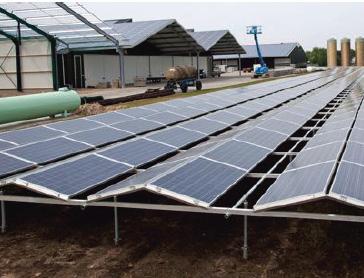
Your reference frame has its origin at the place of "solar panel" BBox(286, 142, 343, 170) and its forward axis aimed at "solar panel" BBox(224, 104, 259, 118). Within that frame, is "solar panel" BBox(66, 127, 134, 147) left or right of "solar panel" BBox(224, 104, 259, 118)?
left

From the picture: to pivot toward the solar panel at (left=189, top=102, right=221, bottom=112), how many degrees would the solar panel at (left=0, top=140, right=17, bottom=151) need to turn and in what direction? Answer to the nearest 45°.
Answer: approximately 90° to its left

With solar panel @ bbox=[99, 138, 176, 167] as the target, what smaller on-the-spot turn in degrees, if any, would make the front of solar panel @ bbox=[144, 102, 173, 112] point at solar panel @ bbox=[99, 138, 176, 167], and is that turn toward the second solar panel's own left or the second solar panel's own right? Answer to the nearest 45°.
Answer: approximately 45° to the second solar panel's own right

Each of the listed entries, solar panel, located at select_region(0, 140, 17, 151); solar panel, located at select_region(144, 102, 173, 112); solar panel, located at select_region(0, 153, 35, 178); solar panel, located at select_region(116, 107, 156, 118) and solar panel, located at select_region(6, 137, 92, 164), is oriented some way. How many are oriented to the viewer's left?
0

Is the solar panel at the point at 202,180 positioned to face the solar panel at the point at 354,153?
no

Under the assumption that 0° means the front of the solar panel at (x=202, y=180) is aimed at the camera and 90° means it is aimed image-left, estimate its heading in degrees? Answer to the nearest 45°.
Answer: approximately 315°

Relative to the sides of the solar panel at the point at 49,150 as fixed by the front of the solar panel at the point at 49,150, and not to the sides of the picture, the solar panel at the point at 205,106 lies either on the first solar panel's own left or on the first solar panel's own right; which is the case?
on the first solar panel's own left

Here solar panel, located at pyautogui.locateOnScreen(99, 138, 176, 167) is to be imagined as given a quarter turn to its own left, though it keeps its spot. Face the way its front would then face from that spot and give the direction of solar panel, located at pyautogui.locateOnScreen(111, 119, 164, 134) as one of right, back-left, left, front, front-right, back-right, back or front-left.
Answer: front-left

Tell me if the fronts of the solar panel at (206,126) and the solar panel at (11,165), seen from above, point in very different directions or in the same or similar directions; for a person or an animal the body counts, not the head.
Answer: same or similar directions

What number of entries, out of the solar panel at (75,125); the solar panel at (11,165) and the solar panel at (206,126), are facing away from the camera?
0

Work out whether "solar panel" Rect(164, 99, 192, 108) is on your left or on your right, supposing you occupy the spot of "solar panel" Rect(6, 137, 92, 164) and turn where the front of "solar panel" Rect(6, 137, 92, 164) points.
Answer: on your left

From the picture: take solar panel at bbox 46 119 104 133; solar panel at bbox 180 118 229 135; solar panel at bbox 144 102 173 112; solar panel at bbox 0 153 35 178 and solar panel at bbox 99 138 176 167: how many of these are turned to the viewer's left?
0

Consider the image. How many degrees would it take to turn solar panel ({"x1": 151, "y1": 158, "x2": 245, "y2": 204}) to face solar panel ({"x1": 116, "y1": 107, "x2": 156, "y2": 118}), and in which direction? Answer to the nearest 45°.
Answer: approximately 135° to its left

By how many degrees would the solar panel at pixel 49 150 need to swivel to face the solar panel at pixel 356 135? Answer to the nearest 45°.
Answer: approximately 45° to its left

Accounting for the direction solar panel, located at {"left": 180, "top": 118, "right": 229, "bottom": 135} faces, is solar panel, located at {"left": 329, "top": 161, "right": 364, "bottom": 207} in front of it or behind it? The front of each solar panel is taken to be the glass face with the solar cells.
in front

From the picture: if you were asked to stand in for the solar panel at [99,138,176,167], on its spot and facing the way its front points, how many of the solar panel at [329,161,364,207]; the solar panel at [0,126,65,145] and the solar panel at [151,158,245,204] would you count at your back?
1
